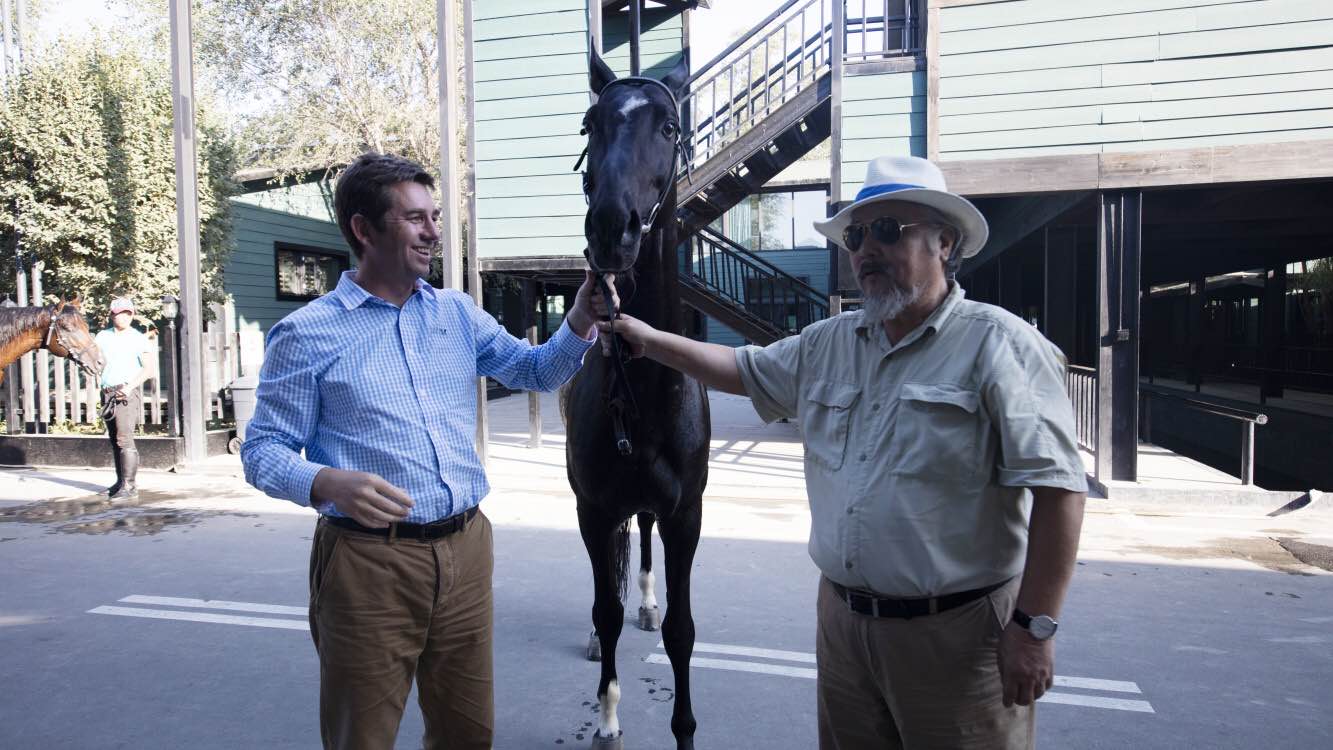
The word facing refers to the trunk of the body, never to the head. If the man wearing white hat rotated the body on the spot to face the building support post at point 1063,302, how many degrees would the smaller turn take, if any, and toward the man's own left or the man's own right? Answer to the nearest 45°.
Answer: approximately 135° to the man's own right

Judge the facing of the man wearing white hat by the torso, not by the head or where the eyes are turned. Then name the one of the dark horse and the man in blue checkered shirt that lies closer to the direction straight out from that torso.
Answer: the man in blue checkered shirt

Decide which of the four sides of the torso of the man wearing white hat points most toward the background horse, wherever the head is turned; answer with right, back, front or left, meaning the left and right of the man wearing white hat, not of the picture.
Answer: right

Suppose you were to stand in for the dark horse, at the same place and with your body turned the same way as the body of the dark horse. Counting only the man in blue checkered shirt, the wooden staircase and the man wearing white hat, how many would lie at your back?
1

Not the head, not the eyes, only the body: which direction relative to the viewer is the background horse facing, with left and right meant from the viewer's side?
facing to the right of the viewer

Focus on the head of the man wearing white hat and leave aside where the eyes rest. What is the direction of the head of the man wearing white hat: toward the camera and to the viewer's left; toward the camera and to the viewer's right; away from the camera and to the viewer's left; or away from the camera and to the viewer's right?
toward the camera and to the viewer's left

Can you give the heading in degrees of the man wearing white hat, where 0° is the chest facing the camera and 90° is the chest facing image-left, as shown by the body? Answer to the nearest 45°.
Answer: approximately 45°

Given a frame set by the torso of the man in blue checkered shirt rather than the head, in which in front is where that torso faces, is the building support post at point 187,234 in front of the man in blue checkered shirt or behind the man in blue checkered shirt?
behind

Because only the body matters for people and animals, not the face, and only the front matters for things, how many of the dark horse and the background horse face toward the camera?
1

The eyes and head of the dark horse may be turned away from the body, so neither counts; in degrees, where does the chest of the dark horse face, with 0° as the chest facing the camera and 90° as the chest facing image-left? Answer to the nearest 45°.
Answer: approximately 0°

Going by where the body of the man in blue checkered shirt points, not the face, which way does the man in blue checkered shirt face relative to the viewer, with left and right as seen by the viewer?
facing the viewer and to the right of the viewer
